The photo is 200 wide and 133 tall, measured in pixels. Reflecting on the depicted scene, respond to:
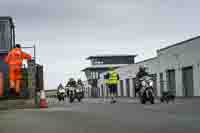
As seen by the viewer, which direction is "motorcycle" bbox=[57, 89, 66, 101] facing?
toward the camera

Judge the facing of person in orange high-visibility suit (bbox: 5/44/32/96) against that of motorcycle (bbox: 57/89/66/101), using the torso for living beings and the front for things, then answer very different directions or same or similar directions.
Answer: very different directions

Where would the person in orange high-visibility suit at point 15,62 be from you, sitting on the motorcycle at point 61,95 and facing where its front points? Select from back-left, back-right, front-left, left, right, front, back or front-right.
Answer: front

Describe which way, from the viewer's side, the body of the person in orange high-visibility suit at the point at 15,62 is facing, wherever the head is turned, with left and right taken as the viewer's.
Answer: facing away from the viewer

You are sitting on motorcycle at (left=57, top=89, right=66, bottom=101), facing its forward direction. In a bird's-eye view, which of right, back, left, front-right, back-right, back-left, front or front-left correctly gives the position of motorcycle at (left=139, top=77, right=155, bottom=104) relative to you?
front

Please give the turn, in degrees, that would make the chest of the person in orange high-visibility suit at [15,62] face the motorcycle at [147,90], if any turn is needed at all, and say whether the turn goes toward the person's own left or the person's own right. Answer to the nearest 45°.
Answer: approximately 45° to the person's own right

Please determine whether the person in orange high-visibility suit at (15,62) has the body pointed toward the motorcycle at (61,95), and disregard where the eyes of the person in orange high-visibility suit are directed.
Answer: yes

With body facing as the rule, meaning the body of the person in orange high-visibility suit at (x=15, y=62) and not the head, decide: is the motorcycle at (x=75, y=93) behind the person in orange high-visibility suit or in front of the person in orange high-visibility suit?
in front

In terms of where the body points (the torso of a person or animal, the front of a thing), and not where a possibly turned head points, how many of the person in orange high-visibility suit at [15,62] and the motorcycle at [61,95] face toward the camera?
1

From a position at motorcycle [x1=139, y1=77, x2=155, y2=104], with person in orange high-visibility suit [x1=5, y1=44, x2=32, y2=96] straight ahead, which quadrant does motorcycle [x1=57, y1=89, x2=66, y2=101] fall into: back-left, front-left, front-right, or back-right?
back-right
